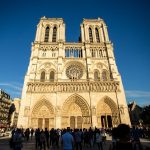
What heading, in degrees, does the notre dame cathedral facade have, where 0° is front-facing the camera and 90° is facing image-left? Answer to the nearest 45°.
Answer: approximately 0°
